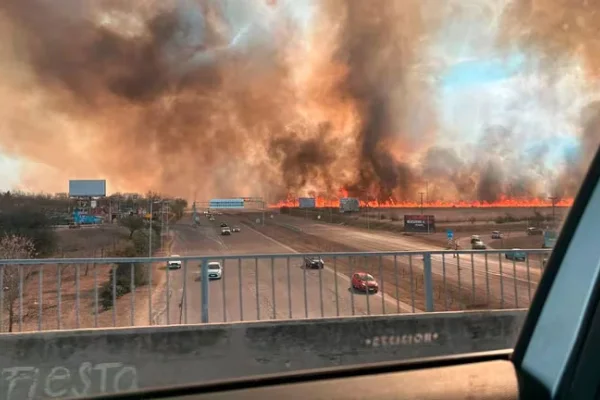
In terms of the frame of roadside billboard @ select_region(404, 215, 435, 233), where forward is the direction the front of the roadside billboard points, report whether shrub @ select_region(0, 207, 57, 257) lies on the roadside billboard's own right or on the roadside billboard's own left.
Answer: on the roadside billboard's own right

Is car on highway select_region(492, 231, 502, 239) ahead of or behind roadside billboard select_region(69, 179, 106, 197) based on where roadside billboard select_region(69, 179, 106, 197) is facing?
ahead

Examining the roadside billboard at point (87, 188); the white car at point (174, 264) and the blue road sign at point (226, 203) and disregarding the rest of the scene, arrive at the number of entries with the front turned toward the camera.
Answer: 3

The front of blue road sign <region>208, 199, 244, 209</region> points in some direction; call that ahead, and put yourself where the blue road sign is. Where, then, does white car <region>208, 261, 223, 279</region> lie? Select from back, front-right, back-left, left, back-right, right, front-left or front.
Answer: front

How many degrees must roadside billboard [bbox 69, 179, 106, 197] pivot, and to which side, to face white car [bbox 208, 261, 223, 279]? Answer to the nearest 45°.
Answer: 0° — it already faces it

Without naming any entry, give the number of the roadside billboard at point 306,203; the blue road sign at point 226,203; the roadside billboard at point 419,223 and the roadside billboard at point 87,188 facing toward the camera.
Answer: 4

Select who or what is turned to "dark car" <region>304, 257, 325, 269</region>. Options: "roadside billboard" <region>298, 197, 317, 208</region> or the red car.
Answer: the roadside billboard

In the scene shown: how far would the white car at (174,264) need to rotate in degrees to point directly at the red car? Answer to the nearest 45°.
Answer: approximately 90° to its left

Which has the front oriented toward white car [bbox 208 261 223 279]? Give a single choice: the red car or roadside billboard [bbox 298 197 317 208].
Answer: the roadside billboard

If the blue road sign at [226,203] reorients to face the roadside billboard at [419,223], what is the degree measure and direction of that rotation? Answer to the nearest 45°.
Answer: approximately 90° to its left

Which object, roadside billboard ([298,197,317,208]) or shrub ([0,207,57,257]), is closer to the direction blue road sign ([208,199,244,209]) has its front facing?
the shrub

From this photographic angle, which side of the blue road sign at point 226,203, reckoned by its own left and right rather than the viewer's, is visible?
front

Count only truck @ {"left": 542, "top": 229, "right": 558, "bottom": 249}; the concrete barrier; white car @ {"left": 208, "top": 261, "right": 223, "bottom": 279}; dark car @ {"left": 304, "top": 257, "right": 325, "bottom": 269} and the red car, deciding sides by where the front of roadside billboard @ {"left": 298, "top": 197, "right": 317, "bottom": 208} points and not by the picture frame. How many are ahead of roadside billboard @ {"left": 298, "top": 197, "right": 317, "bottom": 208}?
5

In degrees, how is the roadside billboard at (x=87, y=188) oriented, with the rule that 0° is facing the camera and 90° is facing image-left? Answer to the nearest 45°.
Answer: approximately 0°

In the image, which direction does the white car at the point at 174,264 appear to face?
toward the camera

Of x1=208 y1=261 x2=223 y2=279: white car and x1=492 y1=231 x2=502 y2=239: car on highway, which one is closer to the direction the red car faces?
the car on highway

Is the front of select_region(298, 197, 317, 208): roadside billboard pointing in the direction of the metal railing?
yes
